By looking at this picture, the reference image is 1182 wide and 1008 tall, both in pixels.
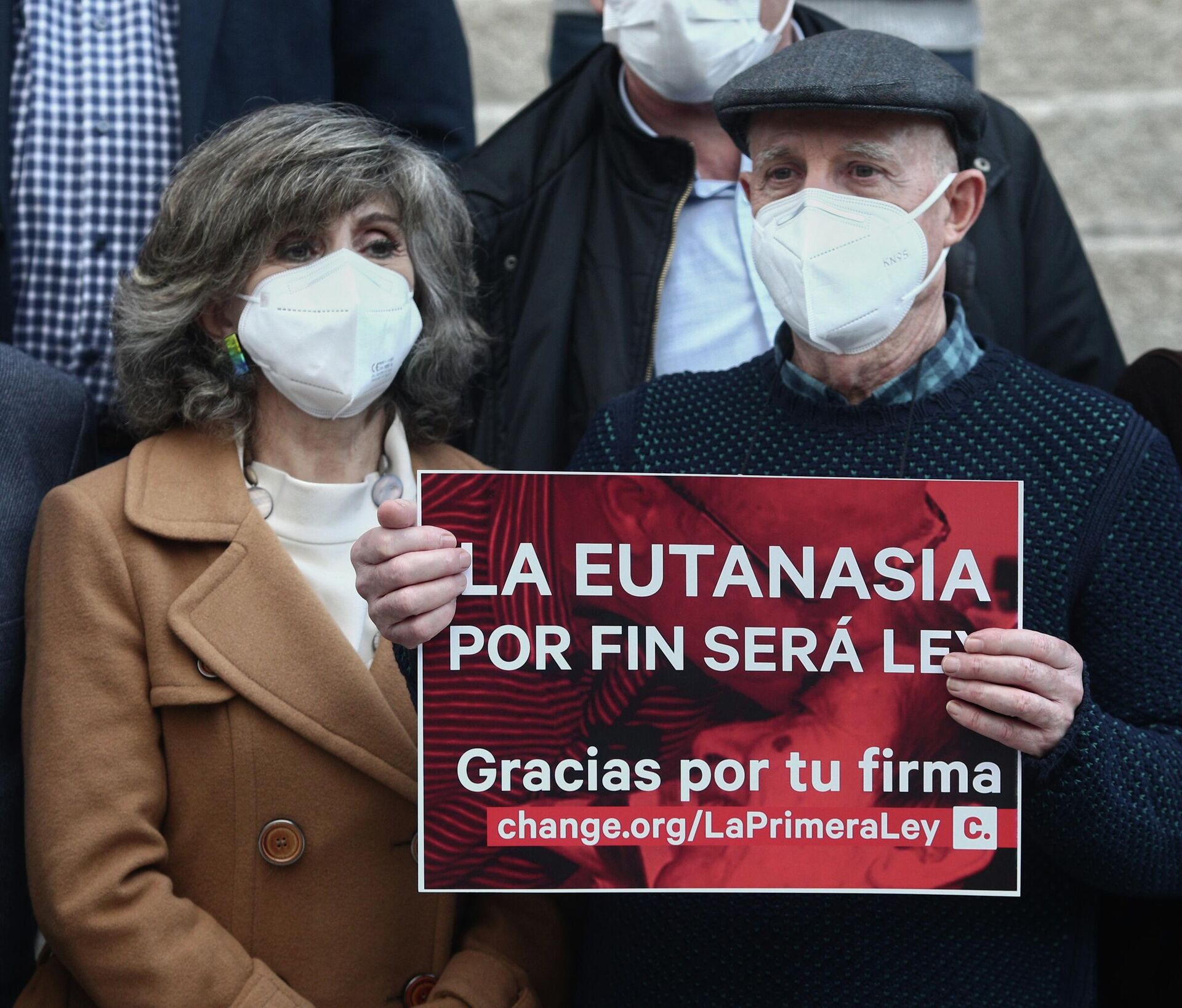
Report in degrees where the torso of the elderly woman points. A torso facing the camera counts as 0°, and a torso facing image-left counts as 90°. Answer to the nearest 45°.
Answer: approximately 315°

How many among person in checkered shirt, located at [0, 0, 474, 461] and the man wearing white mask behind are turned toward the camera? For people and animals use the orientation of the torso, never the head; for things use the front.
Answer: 2

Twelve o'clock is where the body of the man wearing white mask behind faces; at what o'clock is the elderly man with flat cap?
The elderly man with flat cap is roughly at 11 o'clock from the man wearing white mask behind.

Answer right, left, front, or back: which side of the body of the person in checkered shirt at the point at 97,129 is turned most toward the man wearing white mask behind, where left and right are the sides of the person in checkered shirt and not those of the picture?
left

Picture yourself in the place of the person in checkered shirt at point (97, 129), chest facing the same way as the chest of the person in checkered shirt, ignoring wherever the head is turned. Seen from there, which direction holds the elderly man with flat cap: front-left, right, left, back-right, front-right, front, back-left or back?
front-left
